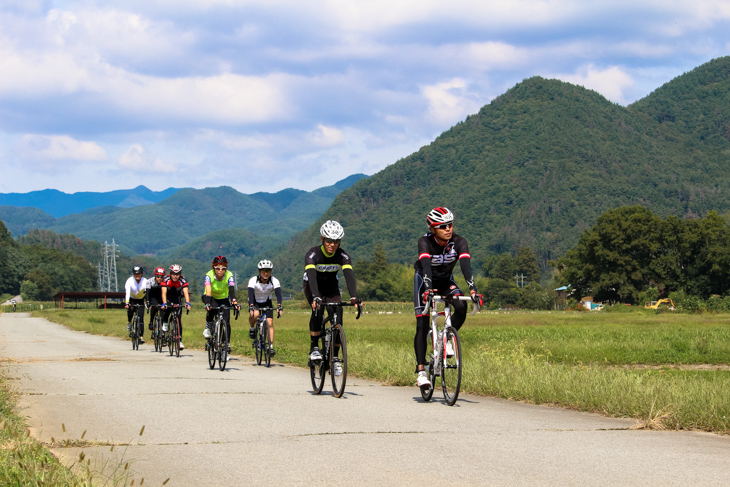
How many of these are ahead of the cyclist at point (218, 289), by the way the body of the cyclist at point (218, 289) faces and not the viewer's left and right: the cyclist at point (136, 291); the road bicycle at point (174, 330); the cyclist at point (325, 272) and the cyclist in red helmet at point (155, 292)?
1

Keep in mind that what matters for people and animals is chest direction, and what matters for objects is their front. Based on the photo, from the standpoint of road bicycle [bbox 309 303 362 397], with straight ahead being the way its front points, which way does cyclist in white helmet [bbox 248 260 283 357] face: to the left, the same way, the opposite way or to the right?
the same way

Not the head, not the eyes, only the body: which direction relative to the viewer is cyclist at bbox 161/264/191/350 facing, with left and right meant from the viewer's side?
facing the viewer

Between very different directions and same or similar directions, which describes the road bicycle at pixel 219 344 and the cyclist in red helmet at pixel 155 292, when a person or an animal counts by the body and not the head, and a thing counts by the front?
same or similar directions

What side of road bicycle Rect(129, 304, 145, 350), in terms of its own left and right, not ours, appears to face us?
front

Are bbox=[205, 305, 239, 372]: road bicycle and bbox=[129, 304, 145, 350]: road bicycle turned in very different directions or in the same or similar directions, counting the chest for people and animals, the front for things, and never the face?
same or similar directions

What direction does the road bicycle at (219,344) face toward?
toward the camera

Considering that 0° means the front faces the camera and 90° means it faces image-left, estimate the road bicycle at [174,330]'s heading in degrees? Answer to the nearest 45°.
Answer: approximately 0°

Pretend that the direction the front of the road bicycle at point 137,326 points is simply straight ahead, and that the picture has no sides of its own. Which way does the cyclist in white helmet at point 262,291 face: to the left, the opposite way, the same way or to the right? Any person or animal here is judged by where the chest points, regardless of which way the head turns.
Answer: the same way

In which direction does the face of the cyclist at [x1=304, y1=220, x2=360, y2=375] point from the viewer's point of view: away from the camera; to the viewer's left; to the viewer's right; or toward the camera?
toward the camera

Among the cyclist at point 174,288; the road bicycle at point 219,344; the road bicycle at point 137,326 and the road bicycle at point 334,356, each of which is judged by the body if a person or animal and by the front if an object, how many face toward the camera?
4

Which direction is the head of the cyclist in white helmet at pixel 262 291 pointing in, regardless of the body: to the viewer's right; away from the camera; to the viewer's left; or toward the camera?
toward the camera

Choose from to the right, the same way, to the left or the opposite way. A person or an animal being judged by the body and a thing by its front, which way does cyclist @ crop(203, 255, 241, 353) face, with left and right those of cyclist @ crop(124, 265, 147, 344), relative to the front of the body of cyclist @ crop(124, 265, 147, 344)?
the same way
